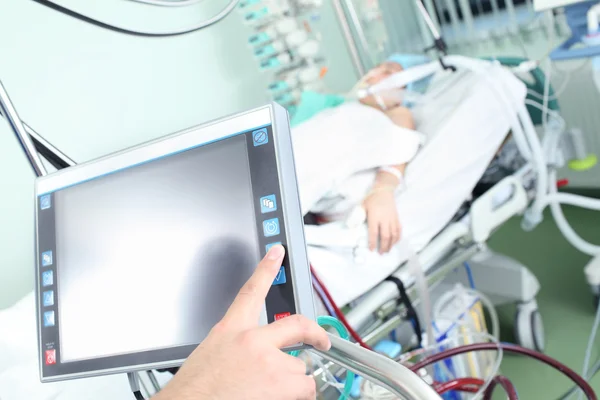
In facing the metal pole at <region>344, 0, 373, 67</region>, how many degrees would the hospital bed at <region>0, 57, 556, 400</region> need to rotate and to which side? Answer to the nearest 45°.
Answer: approximately 135° to its right

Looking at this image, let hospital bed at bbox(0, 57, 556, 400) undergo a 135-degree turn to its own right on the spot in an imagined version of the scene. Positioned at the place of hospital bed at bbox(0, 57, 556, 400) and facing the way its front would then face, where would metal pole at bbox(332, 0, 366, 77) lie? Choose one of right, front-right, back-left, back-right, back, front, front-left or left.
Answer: front

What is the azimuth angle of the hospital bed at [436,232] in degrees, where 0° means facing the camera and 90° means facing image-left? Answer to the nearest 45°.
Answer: approximately 45°

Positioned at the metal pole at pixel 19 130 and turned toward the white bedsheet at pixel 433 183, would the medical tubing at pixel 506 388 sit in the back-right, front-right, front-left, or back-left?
front-right

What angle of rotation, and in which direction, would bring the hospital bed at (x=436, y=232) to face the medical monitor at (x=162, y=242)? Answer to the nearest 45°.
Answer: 0° — it already faces it
